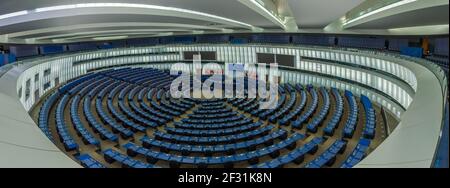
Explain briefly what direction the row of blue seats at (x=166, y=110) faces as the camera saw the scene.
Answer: facing away from the viewer and to the right of the viewer

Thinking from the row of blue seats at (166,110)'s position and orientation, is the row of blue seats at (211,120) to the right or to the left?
on its right

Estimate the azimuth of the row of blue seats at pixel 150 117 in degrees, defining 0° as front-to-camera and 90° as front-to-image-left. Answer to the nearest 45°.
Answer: approximately 225°

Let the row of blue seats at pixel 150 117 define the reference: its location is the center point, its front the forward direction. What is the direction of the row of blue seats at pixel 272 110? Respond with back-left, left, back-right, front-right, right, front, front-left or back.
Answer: front-right

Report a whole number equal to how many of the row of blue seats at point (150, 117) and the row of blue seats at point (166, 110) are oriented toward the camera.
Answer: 0

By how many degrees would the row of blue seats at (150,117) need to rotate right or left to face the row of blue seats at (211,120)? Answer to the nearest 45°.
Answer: approximately 90° to its right

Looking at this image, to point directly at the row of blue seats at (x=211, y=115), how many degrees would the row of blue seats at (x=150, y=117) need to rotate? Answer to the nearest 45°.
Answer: approximately 45° to its right

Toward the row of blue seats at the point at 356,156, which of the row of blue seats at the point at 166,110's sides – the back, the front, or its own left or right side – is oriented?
right

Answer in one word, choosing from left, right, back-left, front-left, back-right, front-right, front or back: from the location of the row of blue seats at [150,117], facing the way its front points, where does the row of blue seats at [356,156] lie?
right
